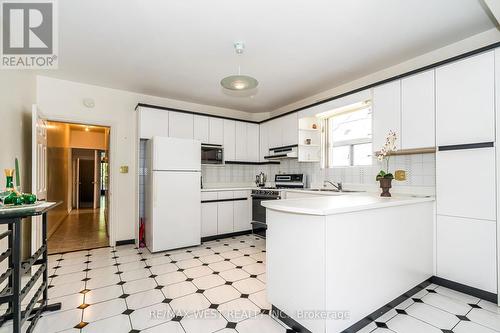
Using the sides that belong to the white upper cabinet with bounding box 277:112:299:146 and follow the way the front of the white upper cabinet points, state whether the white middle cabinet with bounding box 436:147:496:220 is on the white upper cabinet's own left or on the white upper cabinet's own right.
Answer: on the white upper cabinet's own left

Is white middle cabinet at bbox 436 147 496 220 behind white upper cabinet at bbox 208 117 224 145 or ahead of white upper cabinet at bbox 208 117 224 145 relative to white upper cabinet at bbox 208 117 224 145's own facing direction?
ahead

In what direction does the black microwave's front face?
toward the camera

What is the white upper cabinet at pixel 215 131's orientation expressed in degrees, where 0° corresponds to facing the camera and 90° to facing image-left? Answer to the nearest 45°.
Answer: approximately 0°

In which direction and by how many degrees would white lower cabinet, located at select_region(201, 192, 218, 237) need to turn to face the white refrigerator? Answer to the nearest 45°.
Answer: approximately 45° to its right

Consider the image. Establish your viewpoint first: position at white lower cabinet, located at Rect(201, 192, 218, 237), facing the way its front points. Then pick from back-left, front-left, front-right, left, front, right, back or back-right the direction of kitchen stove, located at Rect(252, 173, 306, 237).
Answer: left

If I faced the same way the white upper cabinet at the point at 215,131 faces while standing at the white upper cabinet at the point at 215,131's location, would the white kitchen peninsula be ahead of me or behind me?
ahead

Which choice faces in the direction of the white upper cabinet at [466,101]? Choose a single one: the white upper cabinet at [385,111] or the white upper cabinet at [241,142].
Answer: the white upper cabinet at [241,142]

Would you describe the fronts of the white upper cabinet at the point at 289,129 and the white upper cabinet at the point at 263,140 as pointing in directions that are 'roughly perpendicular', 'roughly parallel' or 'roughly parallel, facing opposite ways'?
roughly parallel

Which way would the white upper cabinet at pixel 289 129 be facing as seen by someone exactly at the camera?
facing the viewer and to the left of the viewer

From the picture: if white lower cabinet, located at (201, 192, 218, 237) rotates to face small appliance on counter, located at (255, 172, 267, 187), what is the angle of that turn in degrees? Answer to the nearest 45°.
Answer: approximately 135° to its left

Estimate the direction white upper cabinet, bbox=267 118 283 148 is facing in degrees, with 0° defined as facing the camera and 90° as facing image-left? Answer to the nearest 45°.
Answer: approximately 45°

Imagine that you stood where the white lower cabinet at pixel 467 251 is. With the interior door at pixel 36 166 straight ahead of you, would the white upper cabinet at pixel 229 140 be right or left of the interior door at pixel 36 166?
right
